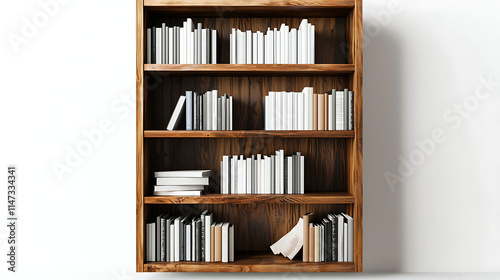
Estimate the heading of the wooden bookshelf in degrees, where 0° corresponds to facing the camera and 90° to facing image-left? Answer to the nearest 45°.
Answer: approximately 0°
